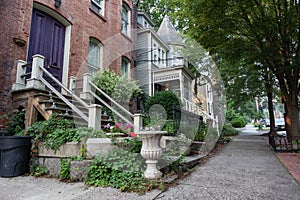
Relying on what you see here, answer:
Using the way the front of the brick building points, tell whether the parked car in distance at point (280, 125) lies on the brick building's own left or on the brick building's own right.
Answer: on the brick building's own left

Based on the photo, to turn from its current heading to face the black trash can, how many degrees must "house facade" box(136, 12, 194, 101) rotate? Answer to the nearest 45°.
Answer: approximately 45° to its right

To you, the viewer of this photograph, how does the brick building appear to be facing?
facing the viewer and to the right of the viewer

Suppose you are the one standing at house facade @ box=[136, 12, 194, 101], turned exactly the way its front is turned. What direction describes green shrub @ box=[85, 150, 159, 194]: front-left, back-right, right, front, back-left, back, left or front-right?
front-right

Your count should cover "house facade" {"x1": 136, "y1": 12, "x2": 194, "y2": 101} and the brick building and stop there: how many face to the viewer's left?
0

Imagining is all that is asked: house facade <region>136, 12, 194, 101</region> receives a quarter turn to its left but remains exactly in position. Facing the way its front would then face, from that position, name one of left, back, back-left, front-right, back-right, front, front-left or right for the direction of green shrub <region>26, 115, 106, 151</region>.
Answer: back-right

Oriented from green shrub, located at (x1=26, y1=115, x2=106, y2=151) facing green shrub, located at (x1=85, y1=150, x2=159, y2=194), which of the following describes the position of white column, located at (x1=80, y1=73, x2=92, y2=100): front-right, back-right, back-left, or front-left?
back-left

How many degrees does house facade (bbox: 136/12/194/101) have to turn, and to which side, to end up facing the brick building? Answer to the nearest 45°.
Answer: approximately 90° to its right

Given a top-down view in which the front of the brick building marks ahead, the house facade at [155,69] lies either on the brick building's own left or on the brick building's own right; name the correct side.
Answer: on the brick building's own left

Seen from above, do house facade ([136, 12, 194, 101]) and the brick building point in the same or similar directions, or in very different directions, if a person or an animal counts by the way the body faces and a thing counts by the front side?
same or similar directions

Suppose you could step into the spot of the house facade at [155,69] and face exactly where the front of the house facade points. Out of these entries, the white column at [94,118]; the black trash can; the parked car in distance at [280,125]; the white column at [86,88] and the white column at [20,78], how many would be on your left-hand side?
1

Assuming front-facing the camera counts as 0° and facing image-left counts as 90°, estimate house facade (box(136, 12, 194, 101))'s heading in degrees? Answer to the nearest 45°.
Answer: approximately 315°
